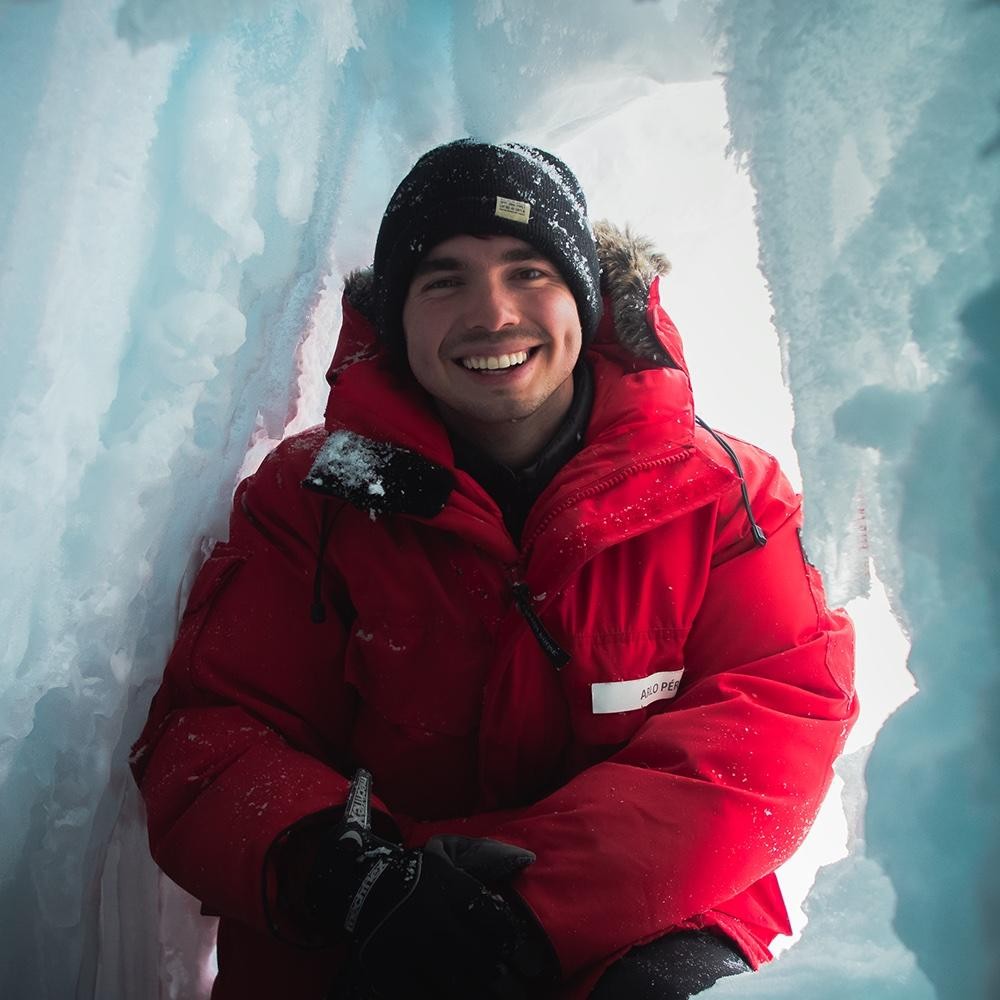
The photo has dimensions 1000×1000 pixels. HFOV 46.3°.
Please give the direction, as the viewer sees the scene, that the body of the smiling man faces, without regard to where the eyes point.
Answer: toward the camera
